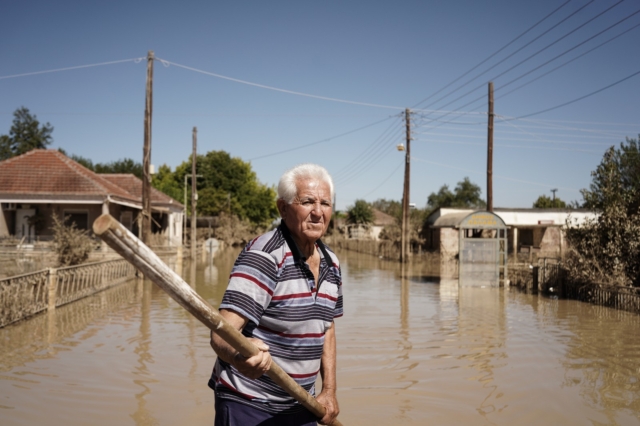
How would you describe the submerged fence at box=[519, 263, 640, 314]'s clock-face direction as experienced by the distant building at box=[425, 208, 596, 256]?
The submerged fence is roughly at 12 o'clock from the distant building.

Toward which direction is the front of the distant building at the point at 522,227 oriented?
toward the camera

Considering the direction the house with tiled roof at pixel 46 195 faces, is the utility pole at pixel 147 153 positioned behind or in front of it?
in front

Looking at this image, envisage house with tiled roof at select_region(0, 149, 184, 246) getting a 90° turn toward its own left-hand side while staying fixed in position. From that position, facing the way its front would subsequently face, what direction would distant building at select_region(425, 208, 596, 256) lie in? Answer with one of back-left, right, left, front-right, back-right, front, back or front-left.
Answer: front

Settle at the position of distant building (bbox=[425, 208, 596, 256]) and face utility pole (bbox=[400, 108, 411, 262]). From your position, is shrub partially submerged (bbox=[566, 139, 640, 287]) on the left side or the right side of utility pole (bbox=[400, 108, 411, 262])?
left

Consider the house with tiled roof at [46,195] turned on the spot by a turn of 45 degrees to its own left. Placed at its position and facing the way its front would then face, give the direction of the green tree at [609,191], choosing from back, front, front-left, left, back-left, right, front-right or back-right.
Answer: front

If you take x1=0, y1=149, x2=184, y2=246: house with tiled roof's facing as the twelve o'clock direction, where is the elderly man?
The elderly man is roughly at 12 o'clock from the house with tiled roof.

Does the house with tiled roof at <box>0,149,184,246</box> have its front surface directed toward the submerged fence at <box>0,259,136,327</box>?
yes

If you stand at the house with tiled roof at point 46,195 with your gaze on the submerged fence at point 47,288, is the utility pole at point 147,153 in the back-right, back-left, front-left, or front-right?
front-left

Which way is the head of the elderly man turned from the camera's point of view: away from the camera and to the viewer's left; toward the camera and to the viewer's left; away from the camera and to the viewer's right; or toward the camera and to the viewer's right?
toward the camera and to the viewer's right

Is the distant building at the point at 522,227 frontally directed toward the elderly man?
yes

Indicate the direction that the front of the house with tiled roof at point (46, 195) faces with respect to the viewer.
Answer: facing the viewer
